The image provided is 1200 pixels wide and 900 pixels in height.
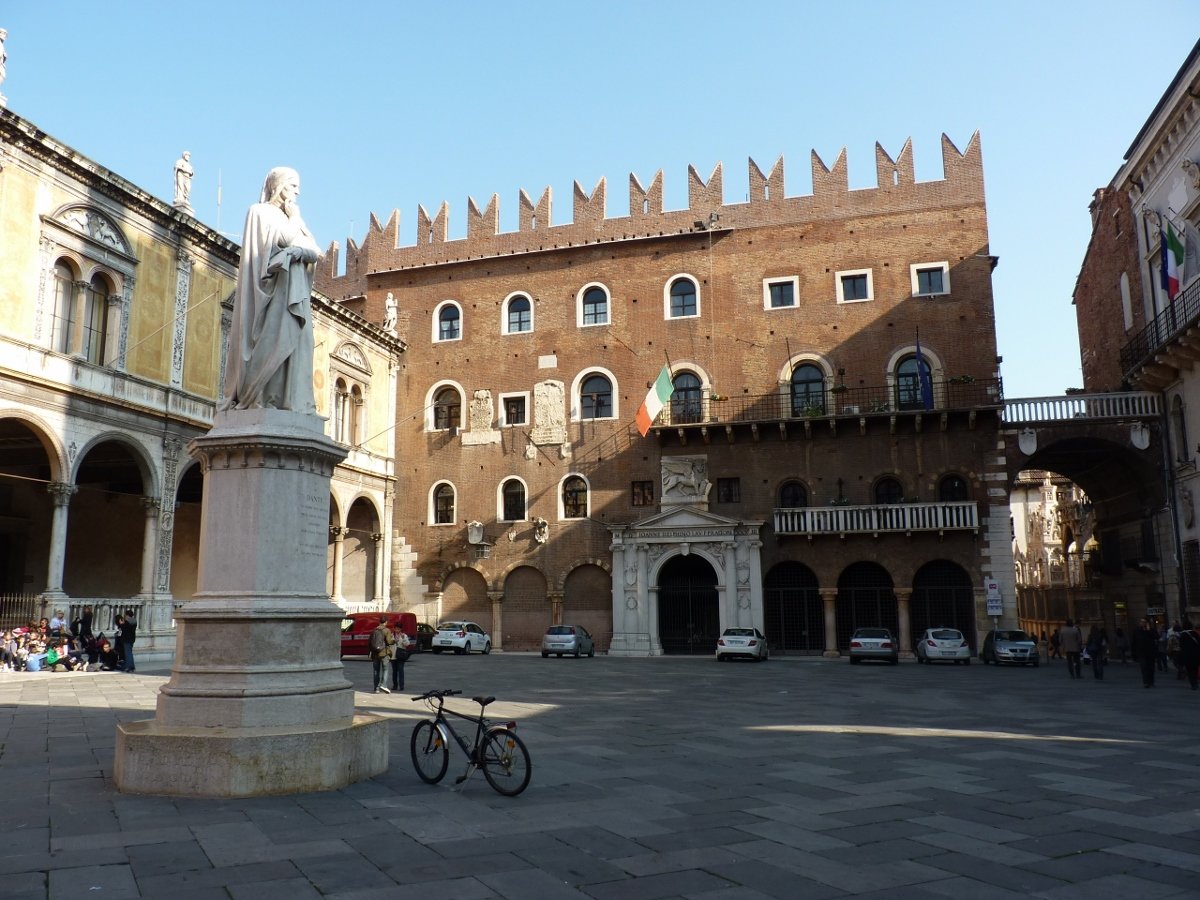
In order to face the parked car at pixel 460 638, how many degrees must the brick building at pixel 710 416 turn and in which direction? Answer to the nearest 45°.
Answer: approximately 90° to its right

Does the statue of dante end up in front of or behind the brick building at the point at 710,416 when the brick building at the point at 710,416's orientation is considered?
in front

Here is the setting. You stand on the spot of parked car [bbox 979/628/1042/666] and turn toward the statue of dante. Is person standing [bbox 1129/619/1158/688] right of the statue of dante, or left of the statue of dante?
left

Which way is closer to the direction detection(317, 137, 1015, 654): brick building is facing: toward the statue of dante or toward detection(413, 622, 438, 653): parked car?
the statue of dante

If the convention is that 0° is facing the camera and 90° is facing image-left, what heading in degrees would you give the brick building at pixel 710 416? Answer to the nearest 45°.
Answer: approximately 0°

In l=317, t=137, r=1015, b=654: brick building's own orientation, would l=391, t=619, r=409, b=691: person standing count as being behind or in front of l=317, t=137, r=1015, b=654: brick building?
in front

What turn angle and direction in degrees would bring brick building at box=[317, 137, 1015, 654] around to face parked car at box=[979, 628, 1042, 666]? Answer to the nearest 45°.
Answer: approximately 45° to its left

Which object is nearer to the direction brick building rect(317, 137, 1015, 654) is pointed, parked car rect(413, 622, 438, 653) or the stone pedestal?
the stone pedestal

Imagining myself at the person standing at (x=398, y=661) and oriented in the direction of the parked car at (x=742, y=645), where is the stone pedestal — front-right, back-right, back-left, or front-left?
back-right

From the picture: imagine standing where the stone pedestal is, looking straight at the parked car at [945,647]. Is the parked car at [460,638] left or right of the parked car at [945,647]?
left

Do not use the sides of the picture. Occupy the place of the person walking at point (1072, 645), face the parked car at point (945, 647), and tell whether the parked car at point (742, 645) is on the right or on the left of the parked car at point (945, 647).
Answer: left

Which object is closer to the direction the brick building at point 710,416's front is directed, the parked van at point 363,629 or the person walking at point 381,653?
the person walking

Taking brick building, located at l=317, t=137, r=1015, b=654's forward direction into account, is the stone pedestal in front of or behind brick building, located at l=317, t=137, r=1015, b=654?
in front

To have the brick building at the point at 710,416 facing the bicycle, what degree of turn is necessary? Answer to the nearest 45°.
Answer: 0° — it already faces it
